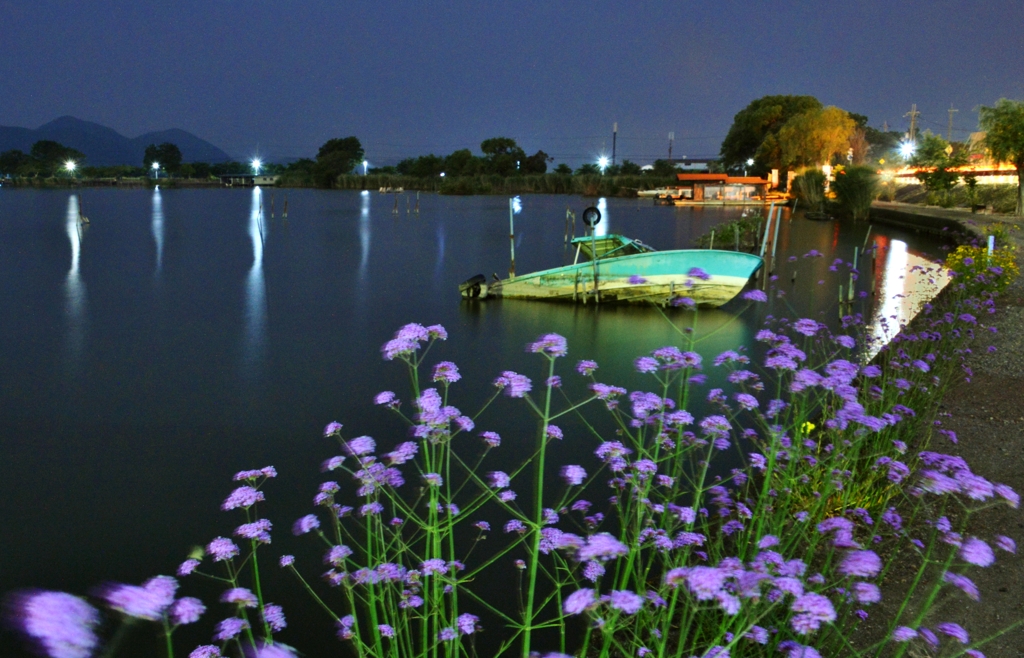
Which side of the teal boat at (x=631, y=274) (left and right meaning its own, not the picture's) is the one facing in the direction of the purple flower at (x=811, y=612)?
right

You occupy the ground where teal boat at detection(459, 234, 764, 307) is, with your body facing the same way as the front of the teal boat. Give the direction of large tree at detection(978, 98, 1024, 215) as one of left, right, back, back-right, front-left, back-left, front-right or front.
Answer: front-left

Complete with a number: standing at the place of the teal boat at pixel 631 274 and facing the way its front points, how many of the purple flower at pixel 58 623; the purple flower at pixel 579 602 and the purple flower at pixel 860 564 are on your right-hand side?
3

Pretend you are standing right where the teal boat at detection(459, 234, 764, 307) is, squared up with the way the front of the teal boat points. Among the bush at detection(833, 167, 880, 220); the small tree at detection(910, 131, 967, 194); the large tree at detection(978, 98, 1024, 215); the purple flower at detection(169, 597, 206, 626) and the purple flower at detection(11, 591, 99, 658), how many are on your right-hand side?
2

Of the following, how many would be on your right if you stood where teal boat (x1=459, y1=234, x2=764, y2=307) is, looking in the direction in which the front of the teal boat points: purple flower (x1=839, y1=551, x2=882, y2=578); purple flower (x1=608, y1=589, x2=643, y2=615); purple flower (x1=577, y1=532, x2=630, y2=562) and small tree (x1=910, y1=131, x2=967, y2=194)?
3

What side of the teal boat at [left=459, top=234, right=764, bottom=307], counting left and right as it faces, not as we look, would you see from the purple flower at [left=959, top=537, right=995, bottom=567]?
right

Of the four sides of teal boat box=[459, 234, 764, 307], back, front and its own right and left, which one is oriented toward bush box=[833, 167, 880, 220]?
left

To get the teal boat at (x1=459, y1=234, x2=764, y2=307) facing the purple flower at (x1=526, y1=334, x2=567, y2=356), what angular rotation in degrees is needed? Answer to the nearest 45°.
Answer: approximately 90° to its right

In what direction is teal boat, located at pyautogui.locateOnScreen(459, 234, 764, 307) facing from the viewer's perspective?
to the viewer's right

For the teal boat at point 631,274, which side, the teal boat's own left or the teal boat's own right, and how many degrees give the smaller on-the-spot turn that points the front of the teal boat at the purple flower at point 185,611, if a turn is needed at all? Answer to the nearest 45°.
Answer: approximately 90° to the teal boat's own right

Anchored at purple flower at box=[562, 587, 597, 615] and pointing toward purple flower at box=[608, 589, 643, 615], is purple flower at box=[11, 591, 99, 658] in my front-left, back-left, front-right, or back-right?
back-right

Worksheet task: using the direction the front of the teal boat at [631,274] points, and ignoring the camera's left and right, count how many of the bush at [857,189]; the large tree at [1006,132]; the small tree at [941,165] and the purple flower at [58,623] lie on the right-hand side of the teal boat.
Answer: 1

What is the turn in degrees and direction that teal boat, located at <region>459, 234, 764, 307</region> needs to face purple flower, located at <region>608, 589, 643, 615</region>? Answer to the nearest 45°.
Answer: approximately 90° to its right
